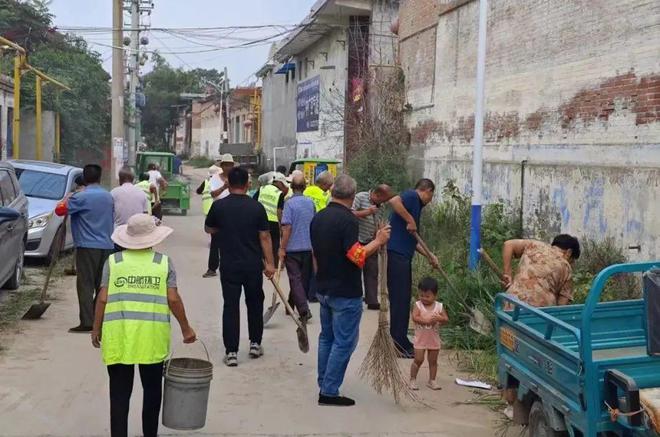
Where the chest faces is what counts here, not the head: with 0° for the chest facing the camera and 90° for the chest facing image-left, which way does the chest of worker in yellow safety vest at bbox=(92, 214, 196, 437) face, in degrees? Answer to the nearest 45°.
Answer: approximately 180°

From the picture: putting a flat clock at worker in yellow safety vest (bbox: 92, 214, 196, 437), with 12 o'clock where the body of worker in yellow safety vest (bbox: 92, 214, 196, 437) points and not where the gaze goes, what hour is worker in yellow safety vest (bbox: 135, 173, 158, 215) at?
worker in yellow safety vest (bbox: 135, 173, 158, 215) is roughly at 12 o'clock from worker in yellow safety vest (bbox: 92, 214, 196, 437).

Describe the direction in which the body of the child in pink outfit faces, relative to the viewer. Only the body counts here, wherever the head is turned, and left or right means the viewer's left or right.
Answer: facing the viewer

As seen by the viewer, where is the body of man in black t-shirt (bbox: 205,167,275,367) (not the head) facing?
away from the camera

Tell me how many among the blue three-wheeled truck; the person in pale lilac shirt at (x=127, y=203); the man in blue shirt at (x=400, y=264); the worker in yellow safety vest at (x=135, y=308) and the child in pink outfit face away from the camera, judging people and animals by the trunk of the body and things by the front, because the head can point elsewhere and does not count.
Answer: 2

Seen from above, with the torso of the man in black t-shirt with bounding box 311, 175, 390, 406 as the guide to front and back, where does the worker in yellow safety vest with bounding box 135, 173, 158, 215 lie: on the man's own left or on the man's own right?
on the man's own left

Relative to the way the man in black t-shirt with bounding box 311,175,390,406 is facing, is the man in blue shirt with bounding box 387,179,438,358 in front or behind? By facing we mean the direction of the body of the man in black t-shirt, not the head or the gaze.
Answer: in front

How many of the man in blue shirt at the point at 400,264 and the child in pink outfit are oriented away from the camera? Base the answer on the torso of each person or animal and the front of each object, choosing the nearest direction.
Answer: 0

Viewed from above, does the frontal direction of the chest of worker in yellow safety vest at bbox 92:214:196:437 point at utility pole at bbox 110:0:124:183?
yes

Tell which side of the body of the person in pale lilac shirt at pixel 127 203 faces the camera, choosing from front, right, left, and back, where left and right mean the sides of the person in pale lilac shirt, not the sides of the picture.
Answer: back

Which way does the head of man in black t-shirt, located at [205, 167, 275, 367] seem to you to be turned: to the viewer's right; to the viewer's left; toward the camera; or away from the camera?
away from the camera

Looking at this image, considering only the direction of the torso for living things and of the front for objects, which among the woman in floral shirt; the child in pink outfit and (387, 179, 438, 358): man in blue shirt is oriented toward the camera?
the child in pink outfit

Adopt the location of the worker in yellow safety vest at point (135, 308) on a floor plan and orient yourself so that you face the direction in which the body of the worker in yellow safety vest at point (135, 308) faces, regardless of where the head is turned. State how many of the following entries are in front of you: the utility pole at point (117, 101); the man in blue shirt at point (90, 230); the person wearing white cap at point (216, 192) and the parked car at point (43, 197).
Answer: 4

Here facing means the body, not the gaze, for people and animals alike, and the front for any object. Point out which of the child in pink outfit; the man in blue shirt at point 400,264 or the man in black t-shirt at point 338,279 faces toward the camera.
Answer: the child in pink outfit
